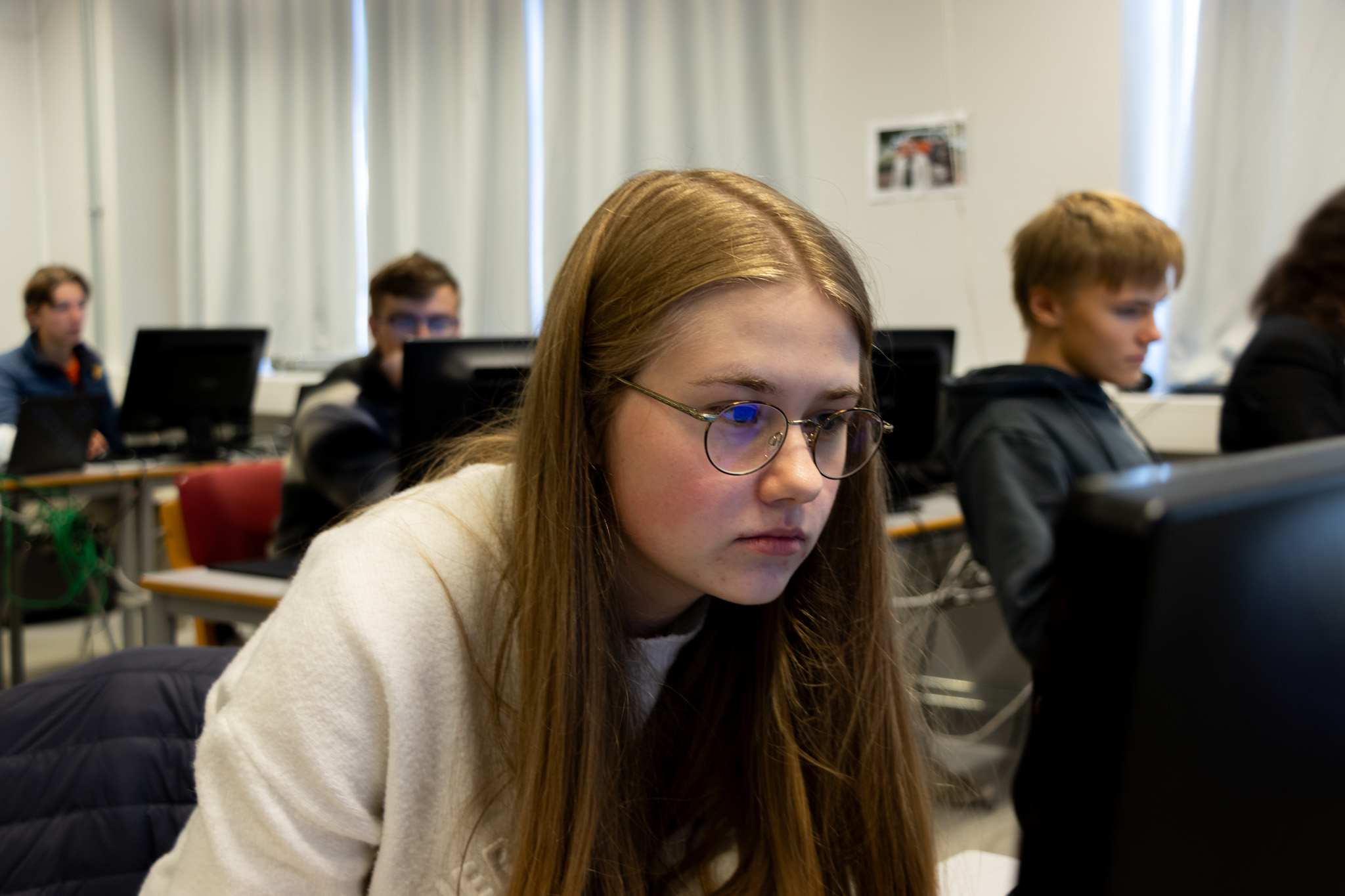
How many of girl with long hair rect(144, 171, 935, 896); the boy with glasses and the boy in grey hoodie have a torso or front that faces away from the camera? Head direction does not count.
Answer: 0

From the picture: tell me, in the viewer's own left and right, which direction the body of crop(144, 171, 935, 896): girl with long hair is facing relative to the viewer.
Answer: facing the viewer and to the right of the viewer

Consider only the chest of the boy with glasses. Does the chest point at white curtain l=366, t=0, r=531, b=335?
no

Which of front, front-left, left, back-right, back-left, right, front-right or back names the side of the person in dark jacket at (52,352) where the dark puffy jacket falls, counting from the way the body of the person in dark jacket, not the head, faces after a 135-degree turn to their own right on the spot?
left

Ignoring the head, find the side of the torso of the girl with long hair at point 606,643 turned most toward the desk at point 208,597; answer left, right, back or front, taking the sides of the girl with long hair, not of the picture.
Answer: back

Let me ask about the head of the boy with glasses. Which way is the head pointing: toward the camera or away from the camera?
toward the camera

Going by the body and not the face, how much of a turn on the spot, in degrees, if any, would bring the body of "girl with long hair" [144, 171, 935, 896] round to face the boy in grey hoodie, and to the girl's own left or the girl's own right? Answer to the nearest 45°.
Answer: approximately 90° to the girl's own left

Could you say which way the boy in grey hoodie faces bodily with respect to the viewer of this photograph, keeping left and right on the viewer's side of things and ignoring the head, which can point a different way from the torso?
facing to the right of the viewer

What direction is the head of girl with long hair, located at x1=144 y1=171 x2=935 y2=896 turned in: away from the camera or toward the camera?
toward the camera

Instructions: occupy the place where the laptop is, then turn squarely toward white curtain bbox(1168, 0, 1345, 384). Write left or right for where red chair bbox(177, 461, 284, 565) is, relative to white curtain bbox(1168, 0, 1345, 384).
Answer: right

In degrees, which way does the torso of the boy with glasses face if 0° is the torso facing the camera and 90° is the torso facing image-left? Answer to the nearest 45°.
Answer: approximately 315°

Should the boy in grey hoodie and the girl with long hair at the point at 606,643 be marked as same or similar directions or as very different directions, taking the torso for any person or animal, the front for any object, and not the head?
same or similar directions

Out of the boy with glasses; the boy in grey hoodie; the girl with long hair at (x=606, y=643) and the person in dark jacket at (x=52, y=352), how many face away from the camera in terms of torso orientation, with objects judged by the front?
0

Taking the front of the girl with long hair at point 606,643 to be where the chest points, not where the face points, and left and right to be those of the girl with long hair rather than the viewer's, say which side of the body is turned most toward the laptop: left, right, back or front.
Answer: back

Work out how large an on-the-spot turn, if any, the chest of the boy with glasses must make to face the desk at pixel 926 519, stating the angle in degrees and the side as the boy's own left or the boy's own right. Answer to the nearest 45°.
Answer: approximately 45° to the boy's own left
